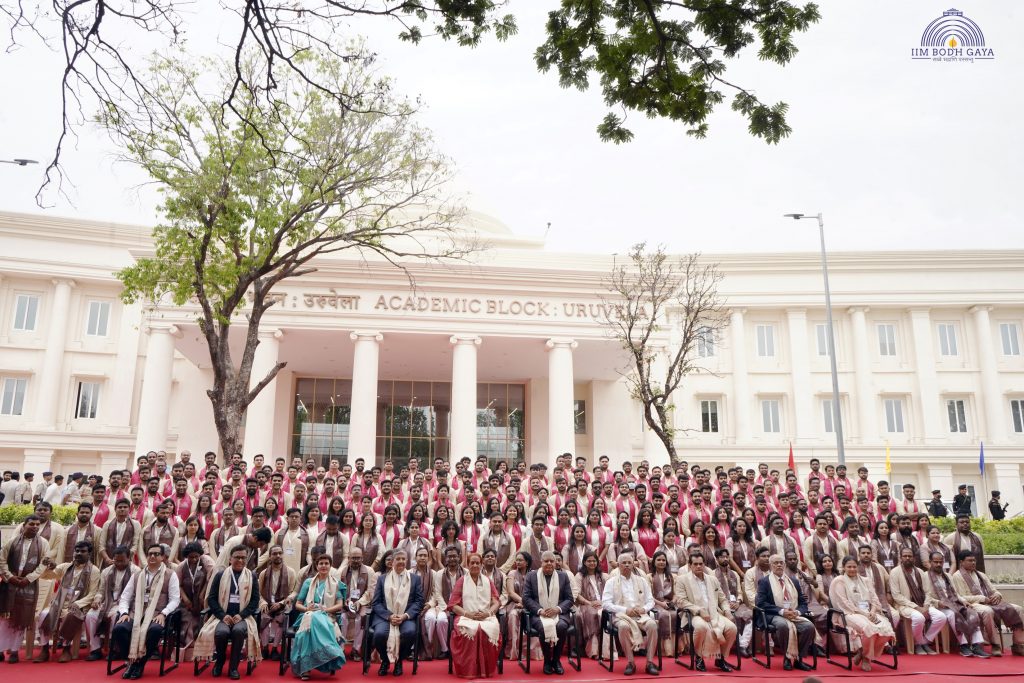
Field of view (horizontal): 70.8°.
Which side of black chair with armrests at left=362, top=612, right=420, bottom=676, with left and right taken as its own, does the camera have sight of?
front

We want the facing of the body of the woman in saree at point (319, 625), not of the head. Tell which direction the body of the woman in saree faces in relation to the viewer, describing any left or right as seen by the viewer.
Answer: facing the viewer

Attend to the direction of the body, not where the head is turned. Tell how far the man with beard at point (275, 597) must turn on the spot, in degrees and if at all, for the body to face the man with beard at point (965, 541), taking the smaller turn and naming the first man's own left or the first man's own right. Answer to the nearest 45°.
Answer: approximately 90° to the first man's own left

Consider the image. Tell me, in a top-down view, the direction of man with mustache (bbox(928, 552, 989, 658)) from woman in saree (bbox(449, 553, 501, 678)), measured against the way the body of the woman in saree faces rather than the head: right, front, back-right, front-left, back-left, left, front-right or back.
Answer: left

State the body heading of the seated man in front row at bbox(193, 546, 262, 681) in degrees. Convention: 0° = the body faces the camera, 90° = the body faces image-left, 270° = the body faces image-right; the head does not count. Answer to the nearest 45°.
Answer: approximately 0°

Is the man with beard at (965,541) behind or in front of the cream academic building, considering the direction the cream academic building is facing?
in front

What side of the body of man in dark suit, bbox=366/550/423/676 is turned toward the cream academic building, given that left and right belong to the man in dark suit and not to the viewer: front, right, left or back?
back

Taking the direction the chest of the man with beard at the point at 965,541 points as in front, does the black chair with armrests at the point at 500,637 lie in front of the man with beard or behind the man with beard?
in front

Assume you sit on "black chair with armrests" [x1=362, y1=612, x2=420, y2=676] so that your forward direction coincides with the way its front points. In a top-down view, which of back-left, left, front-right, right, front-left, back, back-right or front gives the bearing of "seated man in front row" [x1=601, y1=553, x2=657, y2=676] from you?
left

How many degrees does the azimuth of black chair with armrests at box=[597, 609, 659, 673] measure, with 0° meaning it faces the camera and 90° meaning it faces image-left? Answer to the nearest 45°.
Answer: approximately 0°

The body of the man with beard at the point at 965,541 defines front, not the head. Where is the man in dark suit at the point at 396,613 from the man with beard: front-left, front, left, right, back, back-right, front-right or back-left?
front-right

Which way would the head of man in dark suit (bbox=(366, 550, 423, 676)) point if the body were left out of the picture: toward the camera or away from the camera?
toward the camera

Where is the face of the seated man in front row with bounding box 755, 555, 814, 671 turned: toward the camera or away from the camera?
toward the camera
